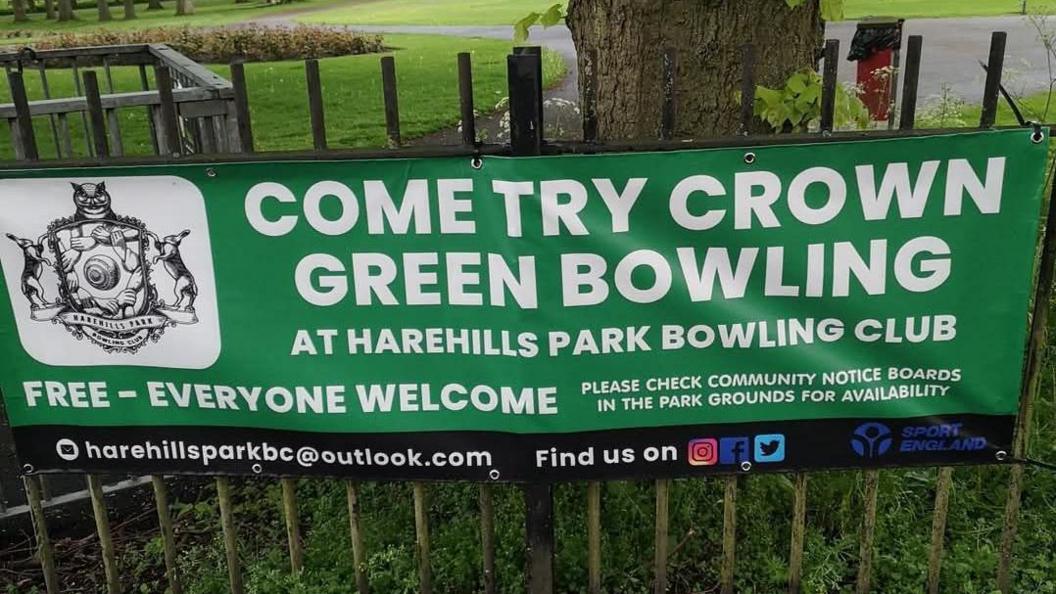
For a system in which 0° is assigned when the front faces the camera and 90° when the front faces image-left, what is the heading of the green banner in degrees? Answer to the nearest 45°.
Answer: approximately 0°

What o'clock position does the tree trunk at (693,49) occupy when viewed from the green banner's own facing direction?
The tree trunk is roughly at 7 o'clock from the green banner.

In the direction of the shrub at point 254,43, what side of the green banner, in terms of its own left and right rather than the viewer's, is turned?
back

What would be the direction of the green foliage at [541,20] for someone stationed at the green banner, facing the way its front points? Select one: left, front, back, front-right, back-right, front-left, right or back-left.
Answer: back

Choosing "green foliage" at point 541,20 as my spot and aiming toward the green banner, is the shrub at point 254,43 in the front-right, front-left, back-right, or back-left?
back-right

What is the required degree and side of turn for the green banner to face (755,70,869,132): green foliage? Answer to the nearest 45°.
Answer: approximately 135° to its left

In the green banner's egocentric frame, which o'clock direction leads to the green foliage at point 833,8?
The green foliage is roughly at 8 o'clock from the green banner.
